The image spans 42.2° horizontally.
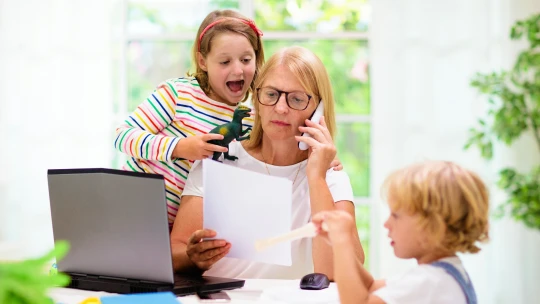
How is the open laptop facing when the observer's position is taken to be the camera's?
facing away from the viewer and to the right of the viewer

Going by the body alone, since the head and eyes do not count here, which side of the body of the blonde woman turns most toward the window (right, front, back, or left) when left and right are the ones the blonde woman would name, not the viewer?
back

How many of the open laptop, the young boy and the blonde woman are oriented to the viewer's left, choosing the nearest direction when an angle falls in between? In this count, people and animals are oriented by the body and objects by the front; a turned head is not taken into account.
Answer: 1

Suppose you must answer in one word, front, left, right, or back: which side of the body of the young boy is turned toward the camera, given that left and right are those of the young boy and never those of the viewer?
left

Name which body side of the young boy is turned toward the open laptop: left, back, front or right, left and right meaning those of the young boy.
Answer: front

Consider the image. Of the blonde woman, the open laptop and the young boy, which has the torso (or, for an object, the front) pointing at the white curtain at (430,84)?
the open laptop

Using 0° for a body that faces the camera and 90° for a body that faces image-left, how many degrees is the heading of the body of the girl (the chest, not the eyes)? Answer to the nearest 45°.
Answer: approximately 315°

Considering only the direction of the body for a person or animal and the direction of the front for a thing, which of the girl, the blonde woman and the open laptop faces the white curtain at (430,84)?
the open laptop

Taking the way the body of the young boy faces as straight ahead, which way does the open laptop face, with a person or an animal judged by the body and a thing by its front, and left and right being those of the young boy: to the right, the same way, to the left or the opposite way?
to the right

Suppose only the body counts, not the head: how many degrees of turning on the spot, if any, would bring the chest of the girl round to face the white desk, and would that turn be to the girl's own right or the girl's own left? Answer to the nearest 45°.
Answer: approximately 45° to the girl's own right

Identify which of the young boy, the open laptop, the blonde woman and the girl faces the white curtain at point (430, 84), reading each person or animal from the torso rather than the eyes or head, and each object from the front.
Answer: the open laptop

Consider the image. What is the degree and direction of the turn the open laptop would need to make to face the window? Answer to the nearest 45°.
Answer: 0° — it already faces it

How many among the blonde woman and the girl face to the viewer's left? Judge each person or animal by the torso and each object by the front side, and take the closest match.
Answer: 0

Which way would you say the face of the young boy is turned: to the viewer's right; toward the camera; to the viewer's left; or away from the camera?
to the viewer's left

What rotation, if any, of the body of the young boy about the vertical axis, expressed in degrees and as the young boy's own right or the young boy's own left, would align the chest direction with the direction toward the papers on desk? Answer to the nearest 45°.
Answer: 0° — they already face it

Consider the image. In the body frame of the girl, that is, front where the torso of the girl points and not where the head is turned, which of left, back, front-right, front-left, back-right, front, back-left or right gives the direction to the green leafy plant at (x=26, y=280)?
front-right
